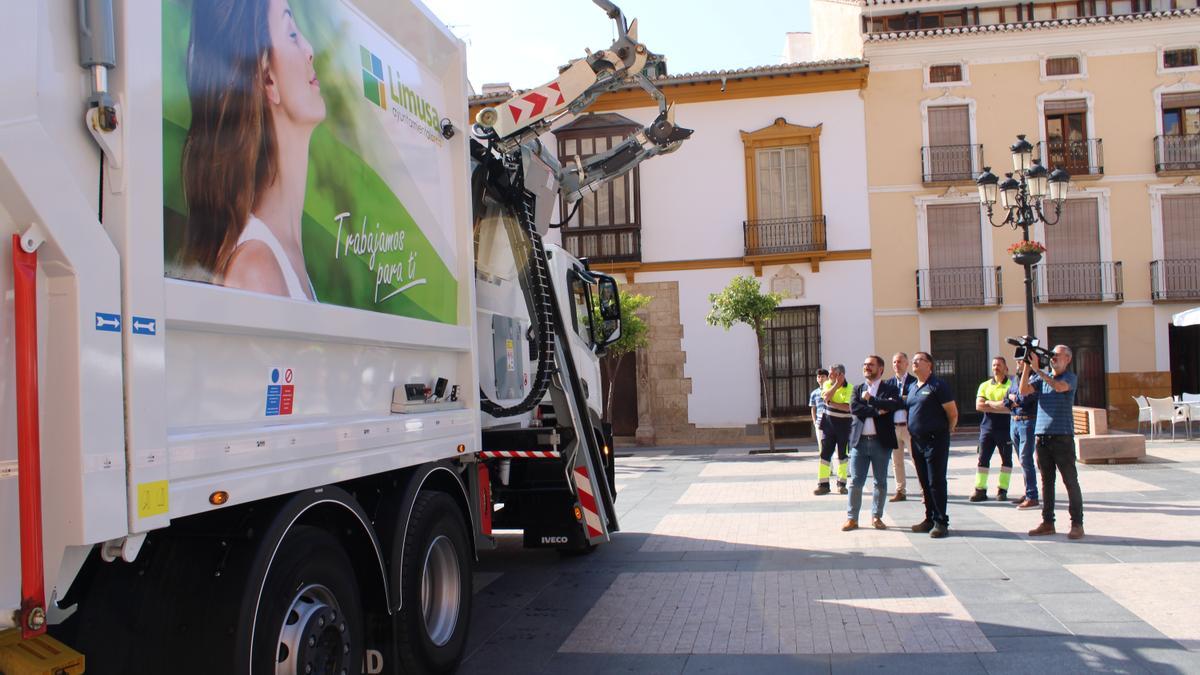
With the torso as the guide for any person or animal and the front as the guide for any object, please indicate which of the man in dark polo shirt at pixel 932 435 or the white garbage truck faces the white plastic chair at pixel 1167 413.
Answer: the white garbage truck

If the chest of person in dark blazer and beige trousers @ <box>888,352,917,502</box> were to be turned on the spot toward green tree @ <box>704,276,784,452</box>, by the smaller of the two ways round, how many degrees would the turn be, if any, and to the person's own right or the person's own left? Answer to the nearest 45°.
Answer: approximately 135° to the person's own right

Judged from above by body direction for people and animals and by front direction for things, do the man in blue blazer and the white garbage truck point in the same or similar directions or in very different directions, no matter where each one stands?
very different directions

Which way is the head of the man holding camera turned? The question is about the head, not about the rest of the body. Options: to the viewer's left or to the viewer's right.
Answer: to the viewer's left

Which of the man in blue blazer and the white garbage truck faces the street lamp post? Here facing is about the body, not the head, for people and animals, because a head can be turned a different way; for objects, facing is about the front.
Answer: the white garbage truck

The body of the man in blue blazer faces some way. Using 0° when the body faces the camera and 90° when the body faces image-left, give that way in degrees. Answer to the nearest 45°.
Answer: approximately 45°

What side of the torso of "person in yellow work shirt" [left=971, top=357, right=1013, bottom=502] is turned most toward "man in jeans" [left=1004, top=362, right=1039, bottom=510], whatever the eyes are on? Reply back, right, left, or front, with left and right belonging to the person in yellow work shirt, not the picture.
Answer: left

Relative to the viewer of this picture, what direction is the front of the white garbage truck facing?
facing away from the viewer and to the right of the viewer

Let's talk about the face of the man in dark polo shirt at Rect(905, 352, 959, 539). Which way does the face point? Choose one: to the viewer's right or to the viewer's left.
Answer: to the viewer's left

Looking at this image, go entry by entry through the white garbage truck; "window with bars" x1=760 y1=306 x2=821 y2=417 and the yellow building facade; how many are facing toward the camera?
2
